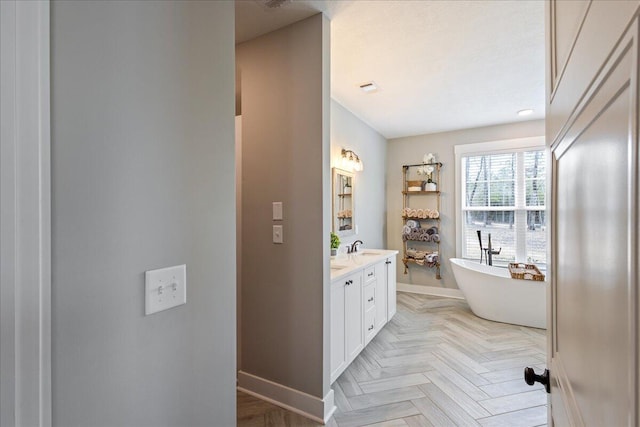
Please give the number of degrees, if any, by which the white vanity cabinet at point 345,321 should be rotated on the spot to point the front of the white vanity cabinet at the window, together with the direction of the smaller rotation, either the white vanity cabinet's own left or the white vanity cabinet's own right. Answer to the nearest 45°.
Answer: approximately 45° to the white vanity cabinet's own left

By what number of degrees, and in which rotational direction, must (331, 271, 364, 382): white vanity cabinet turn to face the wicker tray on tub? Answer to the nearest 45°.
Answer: approximately 45° to its left

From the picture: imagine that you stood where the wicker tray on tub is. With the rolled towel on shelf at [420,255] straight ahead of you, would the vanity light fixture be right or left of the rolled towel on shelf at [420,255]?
left

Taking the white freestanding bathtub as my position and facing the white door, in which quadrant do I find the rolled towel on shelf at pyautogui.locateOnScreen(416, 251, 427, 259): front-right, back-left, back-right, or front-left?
back-right

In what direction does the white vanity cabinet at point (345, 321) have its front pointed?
to the viewer's right

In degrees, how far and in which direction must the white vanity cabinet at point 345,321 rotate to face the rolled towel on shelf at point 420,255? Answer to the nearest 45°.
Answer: approximately 45° to its left

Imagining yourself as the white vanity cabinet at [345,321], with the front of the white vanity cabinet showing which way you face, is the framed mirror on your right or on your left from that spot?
on your left
